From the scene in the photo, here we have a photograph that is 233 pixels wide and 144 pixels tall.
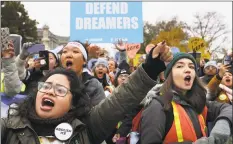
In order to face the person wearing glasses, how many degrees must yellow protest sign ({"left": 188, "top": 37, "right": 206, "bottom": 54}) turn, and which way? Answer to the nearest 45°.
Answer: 0° — it already faces them

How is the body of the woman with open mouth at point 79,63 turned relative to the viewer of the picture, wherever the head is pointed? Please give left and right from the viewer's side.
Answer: facing the viewer and to the left of the viewer

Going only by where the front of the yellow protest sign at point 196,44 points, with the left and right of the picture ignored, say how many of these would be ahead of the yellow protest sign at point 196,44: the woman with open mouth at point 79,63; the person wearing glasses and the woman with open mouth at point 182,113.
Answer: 3

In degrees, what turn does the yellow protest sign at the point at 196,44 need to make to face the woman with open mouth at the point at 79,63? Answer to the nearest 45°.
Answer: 0° — it already faces them

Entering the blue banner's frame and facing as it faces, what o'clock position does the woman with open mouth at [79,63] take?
The woman with open mouth is roughly at 12 o'clock from the blue banner.

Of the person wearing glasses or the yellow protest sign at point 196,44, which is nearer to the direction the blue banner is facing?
the person wearing glasses

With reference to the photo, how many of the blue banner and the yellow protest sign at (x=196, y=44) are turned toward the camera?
2

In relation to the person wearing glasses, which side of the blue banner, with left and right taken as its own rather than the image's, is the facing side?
front

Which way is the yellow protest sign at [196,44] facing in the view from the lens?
facing the viewer

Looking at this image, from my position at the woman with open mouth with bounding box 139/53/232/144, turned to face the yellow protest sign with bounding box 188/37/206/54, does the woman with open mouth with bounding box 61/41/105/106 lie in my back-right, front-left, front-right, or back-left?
front-left

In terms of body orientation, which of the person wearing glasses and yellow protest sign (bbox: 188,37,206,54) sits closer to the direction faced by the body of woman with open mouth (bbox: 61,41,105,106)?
the person wearing glasses

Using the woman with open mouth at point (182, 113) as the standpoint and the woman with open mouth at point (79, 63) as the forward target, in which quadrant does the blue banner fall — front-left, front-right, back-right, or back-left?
front-right

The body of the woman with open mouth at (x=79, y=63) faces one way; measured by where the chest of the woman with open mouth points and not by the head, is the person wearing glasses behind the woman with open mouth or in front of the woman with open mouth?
in front

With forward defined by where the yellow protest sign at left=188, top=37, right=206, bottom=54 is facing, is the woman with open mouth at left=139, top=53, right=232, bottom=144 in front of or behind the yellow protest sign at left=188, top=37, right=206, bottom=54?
in front

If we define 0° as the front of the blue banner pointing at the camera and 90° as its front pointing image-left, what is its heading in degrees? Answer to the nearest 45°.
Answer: approximately 0°

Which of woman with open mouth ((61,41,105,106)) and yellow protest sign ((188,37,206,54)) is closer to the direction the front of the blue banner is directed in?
the woman with open mouth
